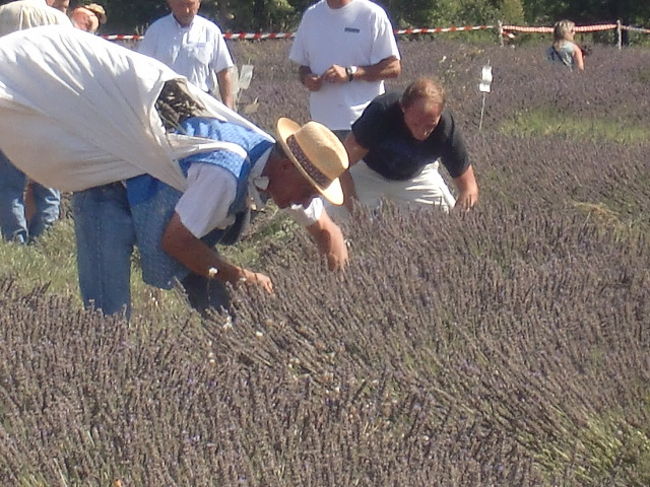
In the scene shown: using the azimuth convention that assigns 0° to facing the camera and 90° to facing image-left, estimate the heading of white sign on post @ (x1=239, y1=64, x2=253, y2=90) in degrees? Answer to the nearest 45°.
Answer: approximately 0°

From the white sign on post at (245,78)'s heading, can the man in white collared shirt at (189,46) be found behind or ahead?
ahead

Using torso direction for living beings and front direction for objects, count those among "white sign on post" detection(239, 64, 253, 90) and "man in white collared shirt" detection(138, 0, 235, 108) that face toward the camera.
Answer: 2

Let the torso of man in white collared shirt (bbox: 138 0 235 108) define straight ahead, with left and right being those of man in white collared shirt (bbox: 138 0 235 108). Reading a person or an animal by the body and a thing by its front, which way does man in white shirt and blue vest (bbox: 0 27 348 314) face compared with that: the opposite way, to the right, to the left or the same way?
to the left

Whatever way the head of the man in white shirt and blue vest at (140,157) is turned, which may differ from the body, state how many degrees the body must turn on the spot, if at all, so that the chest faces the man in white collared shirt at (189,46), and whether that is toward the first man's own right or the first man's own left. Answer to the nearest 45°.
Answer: approximately 90° to the first man's own left

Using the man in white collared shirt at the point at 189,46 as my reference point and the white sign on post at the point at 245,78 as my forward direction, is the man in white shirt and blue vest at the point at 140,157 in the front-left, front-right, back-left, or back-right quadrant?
back-right

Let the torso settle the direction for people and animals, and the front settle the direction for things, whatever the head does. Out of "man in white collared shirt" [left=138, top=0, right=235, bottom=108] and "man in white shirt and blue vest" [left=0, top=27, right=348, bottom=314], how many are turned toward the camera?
1

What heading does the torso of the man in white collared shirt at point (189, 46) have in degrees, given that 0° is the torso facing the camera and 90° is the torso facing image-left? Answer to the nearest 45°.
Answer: approximately 0°

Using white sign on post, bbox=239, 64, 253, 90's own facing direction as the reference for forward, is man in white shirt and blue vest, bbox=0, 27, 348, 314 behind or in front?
in front

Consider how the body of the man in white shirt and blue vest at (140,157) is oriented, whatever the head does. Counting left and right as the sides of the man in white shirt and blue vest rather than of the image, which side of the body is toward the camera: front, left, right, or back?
right

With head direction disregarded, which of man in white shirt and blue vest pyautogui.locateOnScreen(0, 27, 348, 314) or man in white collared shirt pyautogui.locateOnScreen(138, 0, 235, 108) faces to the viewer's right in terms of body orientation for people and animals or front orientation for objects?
man in white shirt and blue vest pyautogui.locateOnScreen(0, 27, 348, 314)

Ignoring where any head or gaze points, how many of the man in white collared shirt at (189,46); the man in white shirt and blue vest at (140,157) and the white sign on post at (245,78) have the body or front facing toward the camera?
2

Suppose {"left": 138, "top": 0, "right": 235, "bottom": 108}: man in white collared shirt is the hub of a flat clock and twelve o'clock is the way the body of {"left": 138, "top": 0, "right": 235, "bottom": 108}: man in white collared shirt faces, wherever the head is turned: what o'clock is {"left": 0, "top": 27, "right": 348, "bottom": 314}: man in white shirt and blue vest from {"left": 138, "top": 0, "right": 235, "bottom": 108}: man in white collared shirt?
{"left": 0, "top": 27, "right": 348, "bottom": 314}: man in white shirt and blue vest is roughly at 12 o'clock from {"left": 138, "top": 0, "right": 235, "bottom": 108}: man in white collared shirt.
